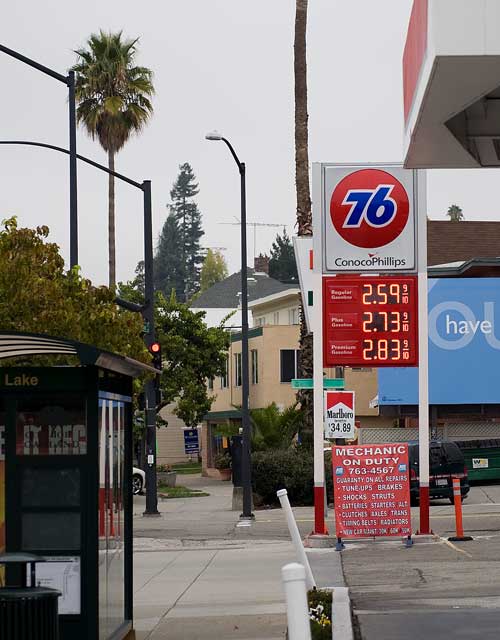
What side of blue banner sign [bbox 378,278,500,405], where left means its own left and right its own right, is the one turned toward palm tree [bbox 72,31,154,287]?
right

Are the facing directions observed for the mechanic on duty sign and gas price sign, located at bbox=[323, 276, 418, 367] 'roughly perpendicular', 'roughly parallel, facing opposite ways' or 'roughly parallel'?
roughly parallel

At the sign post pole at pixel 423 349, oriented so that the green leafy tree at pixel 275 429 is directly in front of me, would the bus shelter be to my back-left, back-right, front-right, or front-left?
back-left

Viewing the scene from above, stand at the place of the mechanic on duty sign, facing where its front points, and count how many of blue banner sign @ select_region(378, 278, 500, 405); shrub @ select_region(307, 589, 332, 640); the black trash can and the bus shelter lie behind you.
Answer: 1

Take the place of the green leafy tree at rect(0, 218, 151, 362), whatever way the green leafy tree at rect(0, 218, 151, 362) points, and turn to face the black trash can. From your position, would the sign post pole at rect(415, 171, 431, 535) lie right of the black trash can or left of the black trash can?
left

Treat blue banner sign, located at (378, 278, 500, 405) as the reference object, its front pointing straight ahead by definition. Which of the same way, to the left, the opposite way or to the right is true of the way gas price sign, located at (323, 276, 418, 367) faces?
the same way

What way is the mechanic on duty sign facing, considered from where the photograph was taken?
facing the viewer
